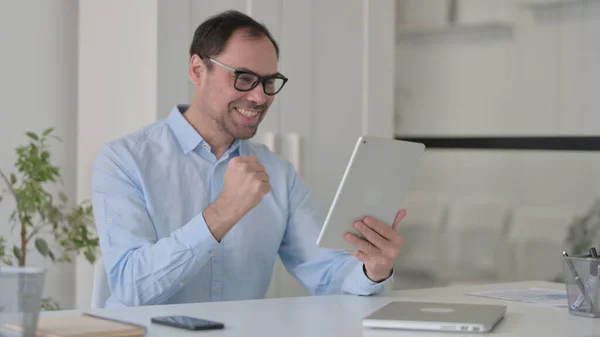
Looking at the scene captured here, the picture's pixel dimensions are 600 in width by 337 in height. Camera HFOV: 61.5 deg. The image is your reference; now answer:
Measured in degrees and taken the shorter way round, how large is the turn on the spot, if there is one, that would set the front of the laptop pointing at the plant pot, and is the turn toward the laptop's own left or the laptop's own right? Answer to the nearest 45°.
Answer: approximately 45° to the laptop's own left

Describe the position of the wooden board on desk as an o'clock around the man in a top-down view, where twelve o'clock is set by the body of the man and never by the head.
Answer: The wooden board on desk is roughly at 2 o'clock from the man.

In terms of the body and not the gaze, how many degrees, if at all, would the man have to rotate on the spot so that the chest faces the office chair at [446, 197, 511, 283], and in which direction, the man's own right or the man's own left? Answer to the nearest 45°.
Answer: approximately 90° to the man's own left

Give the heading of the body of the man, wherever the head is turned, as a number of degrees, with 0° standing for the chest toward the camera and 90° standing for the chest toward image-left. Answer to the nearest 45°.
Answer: approximately 315°

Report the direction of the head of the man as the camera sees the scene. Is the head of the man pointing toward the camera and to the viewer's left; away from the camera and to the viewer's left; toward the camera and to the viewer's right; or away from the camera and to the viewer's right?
toward the camera and to the viewer's right
